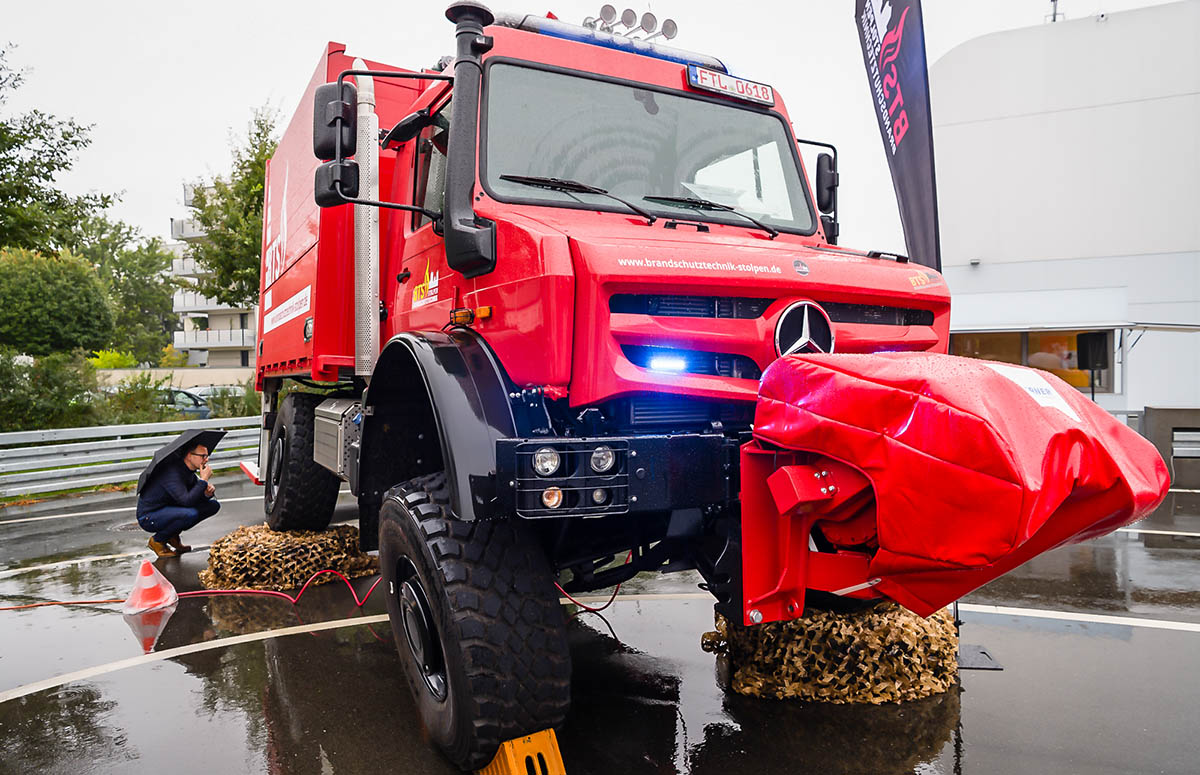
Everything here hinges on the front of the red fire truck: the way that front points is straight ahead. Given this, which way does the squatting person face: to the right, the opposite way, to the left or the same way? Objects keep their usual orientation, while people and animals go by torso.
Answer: to the left

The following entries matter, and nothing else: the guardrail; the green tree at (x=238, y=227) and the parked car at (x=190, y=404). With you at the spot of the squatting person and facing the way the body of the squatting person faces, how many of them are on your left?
3

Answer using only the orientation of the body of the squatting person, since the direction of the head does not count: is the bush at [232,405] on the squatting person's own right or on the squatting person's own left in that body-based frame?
on the squatting person's own left

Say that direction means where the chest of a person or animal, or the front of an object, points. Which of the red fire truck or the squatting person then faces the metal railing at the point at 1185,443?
the squatting person

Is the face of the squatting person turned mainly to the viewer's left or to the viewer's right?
to the viewer's right

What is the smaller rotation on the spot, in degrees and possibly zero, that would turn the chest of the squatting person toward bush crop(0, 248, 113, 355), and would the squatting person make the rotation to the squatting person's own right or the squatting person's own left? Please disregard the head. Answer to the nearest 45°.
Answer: approximately 90° to the squatting person's own left

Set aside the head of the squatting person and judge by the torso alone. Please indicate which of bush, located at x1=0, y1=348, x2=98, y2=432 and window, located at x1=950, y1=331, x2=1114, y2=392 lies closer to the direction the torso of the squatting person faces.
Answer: the window

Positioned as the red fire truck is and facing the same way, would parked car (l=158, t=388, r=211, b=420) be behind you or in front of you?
behind

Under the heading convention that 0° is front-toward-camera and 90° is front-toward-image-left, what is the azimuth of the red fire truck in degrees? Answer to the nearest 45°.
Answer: approximately 315°

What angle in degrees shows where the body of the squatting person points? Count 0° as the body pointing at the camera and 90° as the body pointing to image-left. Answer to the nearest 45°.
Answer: approximately 270°
